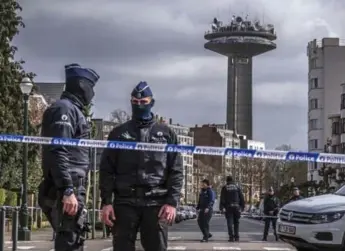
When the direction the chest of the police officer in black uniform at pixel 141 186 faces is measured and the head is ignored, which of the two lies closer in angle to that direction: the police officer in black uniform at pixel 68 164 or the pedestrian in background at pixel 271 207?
the police officer in black uniform

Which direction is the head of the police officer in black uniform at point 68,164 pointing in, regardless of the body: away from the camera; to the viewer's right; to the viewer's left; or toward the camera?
to the viewer's right
